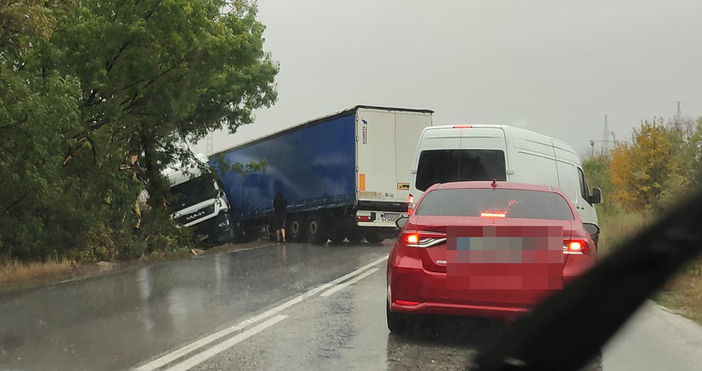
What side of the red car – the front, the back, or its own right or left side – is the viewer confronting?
back

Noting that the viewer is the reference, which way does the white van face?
facing away from the viewer and to the right of the viewer

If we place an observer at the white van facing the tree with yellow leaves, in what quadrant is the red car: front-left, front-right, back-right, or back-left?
back-right

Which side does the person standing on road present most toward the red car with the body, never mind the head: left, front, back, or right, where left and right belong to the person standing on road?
back

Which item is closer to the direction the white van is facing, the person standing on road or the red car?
the person standing on road

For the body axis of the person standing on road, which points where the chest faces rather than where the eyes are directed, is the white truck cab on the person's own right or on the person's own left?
on the person's own left

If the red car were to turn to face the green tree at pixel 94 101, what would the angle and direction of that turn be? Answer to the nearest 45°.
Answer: approximately 45° to its left

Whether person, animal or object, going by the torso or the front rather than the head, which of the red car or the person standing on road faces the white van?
the red car

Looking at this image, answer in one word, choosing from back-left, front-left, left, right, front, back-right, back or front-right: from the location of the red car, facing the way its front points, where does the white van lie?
front

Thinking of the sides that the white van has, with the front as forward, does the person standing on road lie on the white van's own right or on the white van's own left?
on the white van's own left

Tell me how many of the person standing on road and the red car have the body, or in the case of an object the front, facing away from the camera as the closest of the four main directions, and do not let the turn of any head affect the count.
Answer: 2

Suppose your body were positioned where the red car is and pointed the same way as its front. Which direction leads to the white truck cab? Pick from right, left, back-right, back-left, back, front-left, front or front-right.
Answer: front-left

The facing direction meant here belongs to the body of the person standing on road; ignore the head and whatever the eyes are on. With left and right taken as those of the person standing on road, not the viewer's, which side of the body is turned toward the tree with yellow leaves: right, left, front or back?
right

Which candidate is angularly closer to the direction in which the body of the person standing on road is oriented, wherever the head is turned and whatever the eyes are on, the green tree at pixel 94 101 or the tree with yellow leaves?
the tree with yellow leaves

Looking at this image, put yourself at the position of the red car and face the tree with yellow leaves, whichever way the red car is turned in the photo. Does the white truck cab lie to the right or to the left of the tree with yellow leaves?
left

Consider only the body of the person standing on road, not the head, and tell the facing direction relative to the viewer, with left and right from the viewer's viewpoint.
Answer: facing away from the viewer
